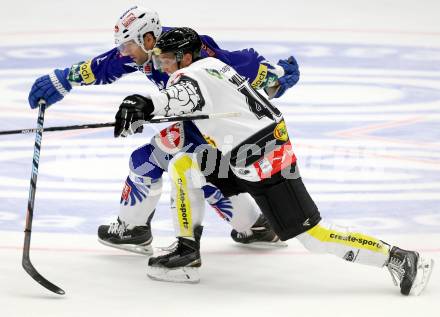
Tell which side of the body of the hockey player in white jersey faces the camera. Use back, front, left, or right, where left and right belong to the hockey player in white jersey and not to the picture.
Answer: left

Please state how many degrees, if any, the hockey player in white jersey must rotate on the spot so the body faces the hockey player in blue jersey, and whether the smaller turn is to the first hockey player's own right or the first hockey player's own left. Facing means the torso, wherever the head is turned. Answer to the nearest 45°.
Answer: approximately 45° to the first hockey player's own right
